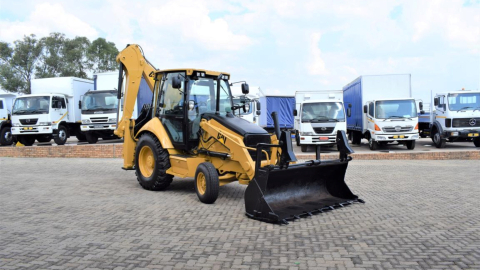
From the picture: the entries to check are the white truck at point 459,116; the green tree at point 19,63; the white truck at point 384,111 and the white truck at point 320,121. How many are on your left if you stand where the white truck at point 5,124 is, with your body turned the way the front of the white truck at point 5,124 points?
3

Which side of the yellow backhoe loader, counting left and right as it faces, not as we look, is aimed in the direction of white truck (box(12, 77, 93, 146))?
back

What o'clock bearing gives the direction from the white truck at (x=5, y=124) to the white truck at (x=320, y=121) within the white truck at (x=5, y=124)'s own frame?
the white truck at (x=320, y=121) is roughly at 9 o'clock from the white truck at (x=5, y=124).

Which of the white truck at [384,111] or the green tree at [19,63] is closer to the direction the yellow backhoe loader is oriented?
the white truck

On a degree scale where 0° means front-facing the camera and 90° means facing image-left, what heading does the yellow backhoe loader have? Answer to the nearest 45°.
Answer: approximately 315°

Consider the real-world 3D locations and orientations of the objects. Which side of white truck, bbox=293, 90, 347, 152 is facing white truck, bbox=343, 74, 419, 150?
left

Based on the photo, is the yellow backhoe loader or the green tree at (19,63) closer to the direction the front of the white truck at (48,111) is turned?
the yellow backhoe loader

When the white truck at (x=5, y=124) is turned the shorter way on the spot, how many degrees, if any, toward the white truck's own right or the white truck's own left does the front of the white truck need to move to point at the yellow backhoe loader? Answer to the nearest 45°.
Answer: approximately 45° to the white truck's own left

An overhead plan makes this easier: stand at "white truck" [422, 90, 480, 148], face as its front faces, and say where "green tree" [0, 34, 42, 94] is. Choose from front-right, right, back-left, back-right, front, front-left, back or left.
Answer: back-right

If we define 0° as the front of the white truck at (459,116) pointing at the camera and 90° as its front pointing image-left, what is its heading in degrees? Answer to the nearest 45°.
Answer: approximately 315°
